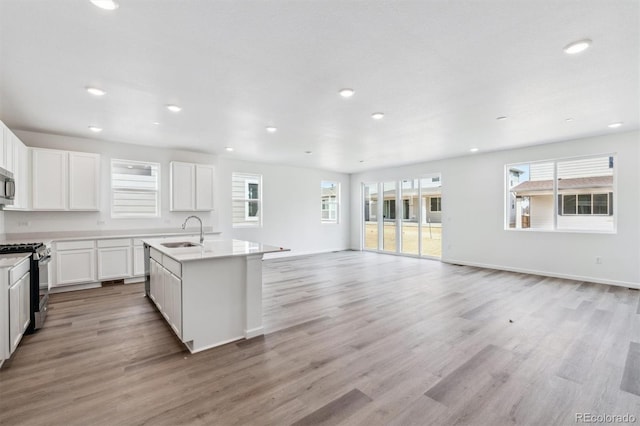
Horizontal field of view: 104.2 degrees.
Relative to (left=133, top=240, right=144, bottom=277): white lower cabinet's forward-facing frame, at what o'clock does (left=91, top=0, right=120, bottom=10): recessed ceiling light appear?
The recessed ceiling light is roughly at 12 o'clock from the white lower cabinet.

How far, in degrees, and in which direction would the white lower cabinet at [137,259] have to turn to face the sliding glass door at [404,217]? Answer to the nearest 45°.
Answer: approximately 90° to its left

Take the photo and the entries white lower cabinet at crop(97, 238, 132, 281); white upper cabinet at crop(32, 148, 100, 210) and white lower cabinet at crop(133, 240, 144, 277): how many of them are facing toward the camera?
3

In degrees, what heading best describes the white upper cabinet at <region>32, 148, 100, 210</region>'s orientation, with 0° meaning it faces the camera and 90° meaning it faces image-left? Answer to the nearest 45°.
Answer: approximately 0°

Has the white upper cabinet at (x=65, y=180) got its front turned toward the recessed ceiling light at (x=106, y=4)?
yes

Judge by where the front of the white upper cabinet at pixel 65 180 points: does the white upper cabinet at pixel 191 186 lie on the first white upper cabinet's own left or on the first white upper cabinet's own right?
on the first white upper cabinet's own left

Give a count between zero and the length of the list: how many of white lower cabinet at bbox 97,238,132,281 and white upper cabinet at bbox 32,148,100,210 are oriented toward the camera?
2

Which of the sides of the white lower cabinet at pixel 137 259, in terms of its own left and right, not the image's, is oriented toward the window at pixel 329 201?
left

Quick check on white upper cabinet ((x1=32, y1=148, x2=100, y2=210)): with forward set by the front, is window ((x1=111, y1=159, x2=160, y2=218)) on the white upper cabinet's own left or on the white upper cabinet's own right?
on the white upper cabinet's own left
